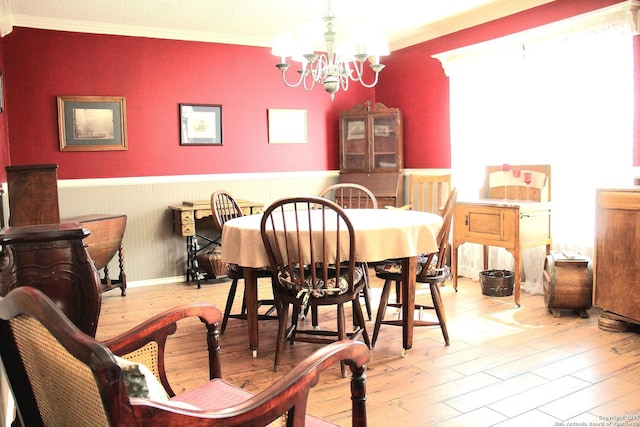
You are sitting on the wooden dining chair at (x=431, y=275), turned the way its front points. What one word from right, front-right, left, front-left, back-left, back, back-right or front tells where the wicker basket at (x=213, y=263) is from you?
front-right

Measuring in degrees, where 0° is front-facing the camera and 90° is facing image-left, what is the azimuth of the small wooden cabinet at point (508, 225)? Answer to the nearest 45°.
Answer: approximately 45°

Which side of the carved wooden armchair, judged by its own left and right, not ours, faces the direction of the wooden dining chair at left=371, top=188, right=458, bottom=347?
front

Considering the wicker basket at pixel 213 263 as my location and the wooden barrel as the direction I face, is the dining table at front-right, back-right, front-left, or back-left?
front-right

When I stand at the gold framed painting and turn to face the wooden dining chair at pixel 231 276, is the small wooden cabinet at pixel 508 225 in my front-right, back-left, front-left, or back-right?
front-left

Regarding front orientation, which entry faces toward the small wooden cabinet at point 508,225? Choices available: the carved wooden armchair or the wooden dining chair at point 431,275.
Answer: the carved wooden armchair

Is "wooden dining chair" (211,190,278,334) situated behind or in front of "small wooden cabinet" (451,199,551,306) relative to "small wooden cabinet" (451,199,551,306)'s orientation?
in front

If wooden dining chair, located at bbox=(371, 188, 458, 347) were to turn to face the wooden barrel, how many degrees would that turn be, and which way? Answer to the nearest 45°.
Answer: approximately 135° to its right

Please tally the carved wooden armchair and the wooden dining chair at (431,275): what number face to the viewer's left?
1

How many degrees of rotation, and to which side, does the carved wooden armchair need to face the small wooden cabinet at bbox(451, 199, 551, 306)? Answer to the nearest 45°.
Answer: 0° — it already faces it

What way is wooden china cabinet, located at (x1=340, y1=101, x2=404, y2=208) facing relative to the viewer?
toward the camera

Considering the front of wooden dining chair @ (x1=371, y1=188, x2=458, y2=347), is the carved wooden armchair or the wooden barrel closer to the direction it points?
the carved wooden armchair

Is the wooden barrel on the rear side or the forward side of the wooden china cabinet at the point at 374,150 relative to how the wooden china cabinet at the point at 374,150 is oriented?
on the forward side

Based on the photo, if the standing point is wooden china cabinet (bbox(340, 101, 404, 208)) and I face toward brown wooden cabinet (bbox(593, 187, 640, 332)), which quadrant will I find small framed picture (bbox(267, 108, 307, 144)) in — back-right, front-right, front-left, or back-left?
back-right

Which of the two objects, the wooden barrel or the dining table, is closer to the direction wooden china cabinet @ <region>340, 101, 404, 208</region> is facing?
the dining table

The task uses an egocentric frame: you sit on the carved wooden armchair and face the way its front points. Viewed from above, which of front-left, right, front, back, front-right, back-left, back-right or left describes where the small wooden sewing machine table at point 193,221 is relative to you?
front-left

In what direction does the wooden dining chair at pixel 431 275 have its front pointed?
to the viewer's left

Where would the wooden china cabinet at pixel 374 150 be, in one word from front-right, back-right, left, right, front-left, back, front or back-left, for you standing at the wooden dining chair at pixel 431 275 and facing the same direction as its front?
right

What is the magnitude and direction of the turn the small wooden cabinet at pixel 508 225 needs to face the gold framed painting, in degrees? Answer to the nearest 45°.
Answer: approximately 45° to its right

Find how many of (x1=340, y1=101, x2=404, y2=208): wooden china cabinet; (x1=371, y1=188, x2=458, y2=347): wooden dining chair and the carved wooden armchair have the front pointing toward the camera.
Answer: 1

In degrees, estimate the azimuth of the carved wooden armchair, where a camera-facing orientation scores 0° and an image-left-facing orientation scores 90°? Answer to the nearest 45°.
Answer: approximately 225°

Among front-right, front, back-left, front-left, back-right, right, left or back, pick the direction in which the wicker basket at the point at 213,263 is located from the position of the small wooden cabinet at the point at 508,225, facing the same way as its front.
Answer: front-right

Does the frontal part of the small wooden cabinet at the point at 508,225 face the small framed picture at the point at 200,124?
no
